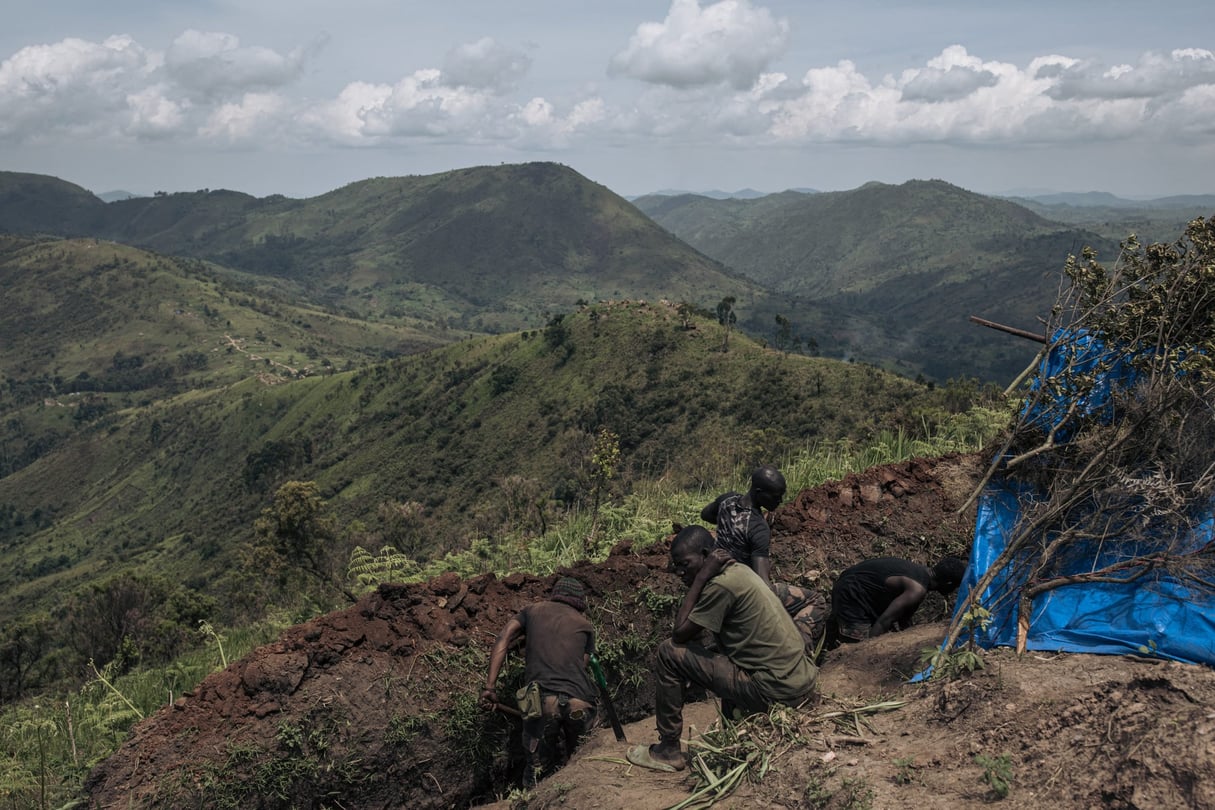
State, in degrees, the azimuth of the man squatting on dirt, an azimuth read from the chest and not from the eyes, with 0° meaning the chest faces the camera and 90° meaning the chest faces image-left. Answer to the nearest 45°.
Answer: approximately 90°

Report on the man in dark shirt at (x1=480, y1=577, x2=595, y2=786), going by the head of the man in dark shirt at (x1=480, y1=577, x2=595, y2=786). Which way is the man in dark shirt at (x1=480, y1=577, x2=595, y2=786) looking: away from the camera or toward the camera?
away from the camera

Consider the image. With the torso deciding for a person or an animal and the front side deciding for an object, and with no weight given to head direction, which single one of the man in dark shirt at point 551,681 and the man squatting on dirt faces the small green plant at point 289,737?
the man squatting on dirt

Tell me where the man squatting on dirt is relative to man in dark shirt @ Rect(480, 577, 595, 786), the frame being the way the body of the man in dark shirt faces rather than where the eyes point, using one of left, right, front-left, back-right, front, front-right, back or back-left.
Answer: back-right

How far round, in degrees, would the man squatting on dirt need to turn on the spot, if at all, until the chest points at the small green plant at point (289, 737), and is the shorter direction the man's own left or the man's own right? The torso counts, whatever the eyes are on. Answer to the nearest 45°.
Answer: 0° — they already face it

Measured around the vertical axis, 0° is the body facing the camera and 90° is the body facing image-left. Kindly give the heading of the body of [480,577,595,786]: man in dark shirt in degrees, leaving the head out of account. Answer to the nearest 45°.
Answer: approximately 180°

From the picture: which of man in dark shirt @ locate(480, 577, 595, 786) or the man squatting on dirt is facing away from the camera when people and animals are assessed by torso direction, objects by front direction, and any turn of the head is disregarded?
the man in dark shirt

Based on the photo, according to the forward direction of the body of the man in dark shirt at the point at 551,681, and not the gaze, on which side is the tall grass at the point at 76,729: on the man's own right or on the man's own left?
on the man's own left

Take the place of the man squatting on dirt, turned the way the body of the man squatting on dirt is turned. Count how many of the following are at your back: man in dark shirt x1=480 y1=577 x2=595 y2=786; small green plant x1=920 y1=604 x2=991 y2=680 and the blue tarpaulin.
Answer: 2
